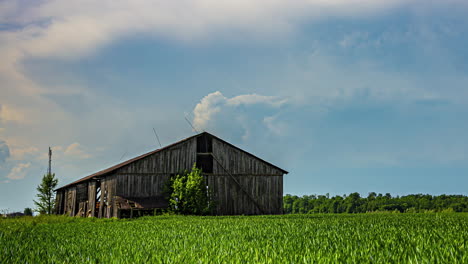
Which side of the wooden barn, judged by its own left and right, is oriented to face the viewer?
front
